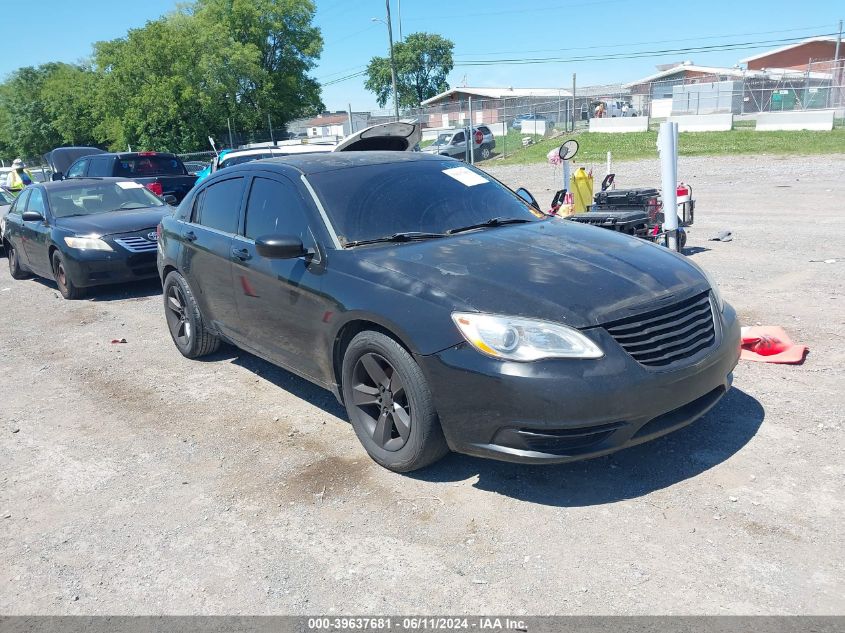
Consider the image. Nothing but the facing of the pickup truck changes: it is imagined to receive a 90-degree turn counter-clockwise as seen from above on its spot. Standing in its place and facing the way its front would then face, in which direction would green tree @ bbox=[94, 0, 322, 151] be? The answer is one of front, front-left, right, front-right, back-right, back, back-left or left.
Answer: back-right

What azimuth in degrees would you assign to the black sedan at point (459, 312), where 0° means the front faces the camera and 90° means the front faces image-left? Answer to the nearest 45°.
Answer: approximately 315°

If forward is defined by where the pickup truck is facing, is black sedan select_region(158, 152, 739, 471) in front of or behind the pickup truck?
behind

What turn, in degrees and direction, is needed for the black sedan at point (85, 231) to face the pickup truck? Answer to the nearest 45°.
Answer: approximately 135° to its left

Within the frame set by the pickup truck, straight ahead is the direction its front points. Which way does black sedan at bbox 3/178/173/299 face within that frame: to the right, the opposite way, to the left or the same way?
the opposite way

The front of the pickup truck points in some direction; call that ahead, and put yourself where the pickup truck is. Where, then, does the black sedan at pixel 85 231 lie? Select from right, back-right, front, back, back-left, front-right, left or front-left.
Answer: back-left

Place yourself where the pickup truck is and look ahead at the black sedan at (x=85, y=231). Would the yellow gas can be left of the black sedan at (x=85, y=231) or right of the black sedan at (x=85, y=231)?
left

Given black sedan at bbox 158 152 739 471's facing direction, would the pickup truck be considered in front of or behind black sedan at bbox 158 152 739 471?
behind

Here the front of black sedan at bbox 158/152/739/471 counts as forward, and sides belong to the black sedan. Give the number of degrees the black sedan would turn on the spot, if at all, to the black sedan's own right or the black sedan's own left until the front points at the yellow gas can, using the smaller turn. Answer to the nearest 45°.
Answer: approximately 135° to the black sedan's own left

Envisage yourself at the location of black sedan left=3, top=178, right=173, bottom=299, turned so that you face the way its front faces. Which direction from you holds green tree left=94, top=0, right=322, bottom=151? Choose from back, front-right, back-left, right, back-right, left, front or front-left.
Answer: back-left

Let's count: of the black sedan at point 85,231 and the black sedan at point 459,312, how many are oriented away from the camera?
0

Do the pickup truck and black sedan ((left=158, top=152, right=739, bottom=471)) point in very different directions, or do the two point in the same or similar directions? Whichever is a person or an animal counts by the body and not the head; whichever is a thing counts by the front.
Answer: very different directions

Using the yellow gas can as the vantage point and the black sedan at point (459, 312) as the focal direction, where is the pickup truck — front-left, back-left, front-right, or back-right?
back-right

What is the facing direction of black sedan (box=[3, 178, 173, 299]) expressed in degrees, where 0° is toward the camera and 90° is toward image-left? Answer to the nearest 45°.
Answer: approximately 315°

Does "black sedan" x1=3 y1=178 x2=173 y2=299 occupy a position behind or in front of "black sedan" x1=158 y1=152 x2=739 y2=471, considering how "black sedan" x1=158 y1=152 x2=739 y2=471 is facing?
behind
